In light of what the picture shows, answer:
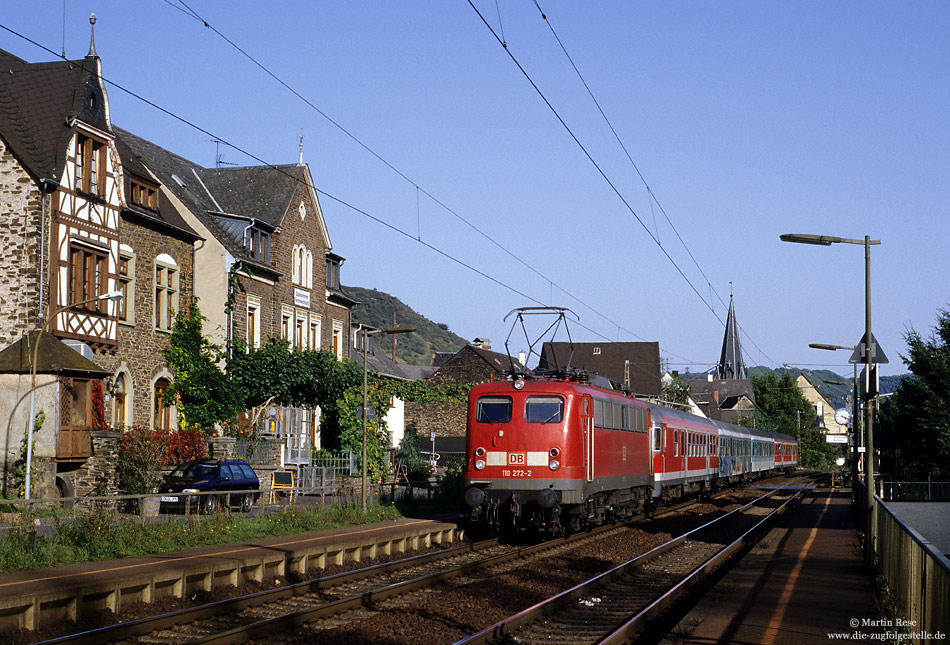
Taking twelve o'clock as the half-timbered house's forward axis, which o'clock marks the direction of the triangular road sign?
The triangular road sign is roughly at 12 o'clock from the half-timbered house.

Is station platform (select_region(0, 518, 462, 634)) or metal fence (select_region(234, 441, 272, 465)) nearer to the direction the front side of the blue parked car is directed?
the station platform

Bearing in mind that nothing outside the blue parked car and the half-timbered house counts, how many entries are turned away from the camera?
0

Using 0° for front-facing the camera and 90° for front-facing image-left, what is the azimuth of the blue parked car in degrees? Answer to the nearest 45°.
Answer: approximately 45°

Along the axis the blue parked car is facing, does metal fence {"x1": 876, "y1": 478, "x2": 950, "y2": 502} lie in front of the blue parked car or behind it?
behind

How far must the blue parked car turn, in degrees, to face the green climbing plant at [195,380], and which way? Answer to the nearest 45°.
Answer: approximately 135° to its right

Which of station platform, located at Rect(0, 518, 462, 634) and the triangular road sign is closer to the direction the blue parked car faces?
the station platform

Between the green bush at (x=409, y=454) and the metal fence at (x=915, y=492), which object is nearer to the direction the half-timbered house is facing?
the metal fence

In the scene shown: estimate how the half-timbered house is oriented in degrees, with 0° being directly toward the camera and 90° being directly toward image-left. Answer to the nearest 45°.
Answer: approximately 315°
